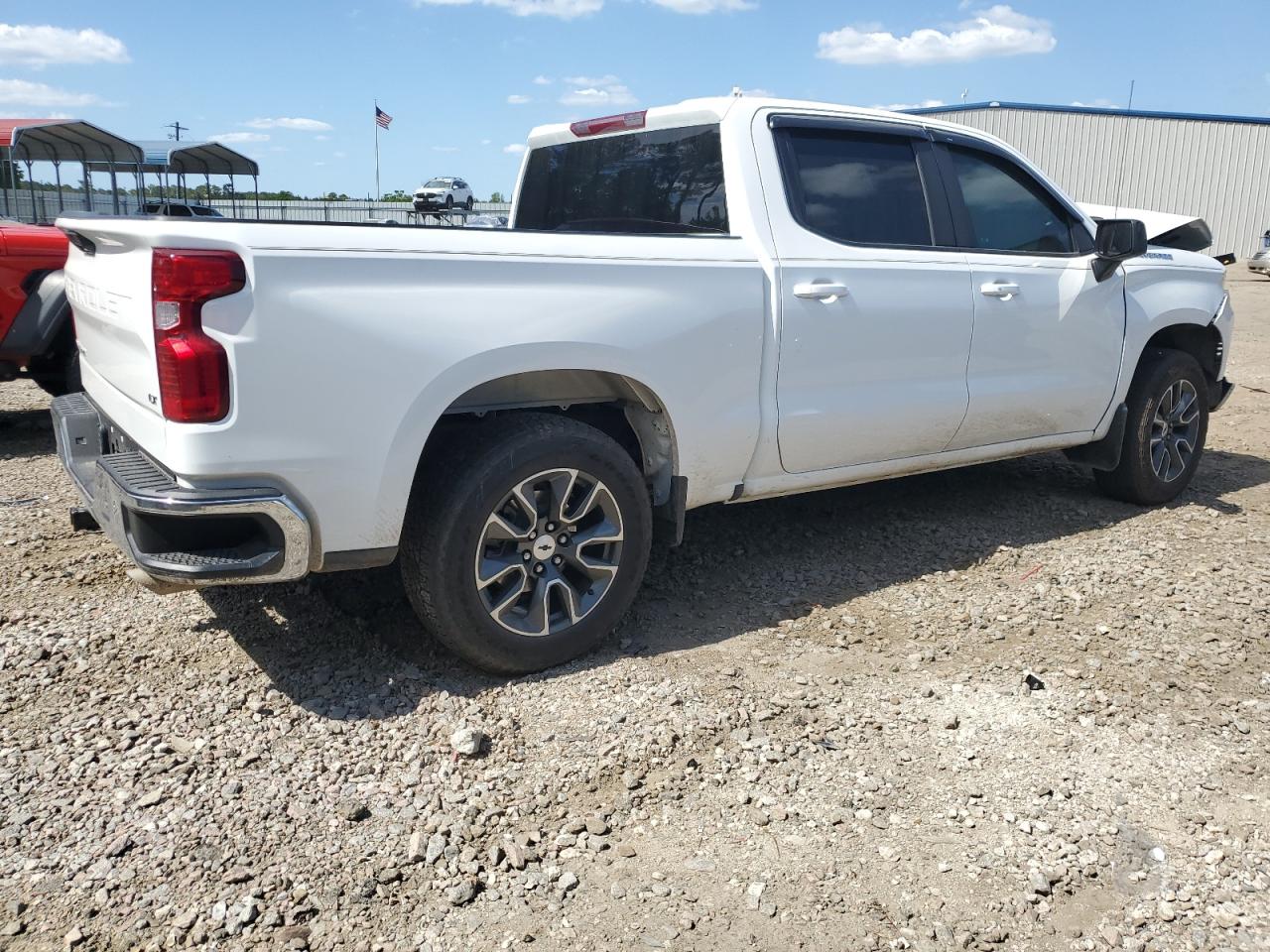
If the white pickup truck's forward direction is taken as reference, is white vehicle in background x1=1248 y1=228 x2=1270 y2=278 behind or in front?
in front

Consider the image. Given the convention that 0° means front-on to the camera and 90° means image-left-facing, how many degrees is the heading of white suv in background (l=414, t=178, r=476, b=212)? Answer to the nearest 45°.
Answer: approximately 45°

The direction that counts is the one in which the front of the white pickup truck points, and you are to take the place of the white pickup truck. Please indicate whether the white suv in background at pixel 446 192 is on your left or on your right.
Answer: on your left

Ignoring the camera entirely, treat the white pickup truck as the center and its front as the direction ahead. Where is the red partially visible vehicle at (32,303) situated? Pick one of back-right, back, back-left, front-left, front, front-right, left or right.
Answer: left

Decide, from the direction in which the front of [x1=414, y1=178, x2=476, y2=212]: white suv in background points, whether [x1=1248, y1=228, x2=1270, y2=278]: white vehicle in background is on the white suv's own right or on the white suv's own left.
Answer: on the white suv's own left

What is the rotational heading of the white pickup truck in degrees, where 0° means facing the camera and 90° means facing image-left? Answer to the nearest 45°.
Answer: approximately 225°
